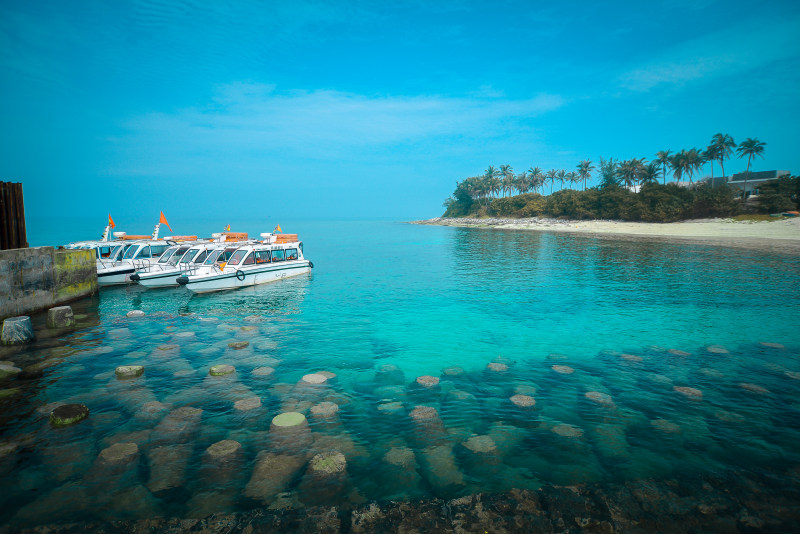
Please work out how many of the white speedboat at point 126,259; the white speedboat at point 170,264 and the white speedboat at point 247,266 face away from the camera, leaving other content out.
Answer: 0

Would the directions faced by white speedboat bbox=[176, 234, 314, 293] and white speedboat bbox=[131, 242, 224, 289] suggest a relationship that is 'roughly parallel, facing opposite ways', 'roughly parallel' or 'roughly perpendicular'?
roughly parallel

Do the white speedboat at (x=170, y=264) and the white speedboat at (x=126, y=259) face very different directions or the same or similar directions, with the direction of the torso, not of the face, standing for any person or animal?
same or similar directions

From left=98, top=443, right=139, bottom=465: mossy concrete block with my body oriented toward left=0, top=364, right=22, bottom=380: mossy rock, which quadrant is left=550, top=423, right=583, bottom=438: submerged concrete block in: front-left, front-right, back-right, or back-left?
back-right
